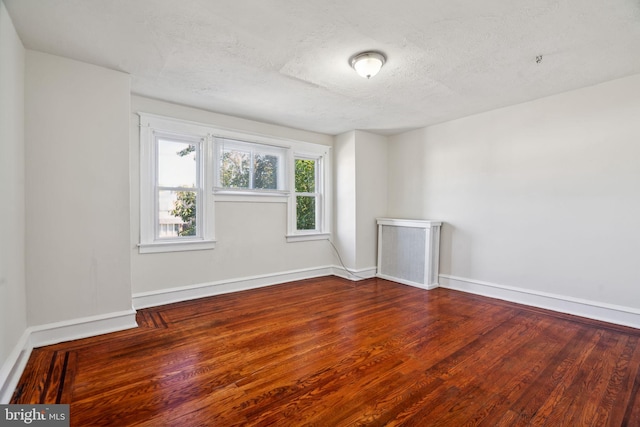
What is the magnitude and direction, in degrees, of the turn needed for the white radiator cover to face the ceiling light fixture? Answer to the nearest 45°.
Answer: approximately 45° to its left

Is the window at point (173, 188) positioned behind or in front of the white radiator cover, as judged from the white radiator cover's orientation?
in front

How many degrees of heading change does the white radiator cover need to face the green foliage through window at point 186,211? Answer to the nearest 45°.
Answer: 0° — it already faces it

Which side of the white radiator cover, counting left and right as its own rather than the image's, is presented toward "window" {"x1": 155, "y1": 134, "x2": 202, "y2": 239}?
front

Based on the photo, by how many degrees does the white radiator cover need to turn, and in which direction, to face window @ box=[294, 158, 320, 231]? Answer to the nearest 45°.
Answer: approximately 45° to its right

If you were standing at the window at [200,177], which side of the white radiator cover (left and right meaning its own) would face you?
front
